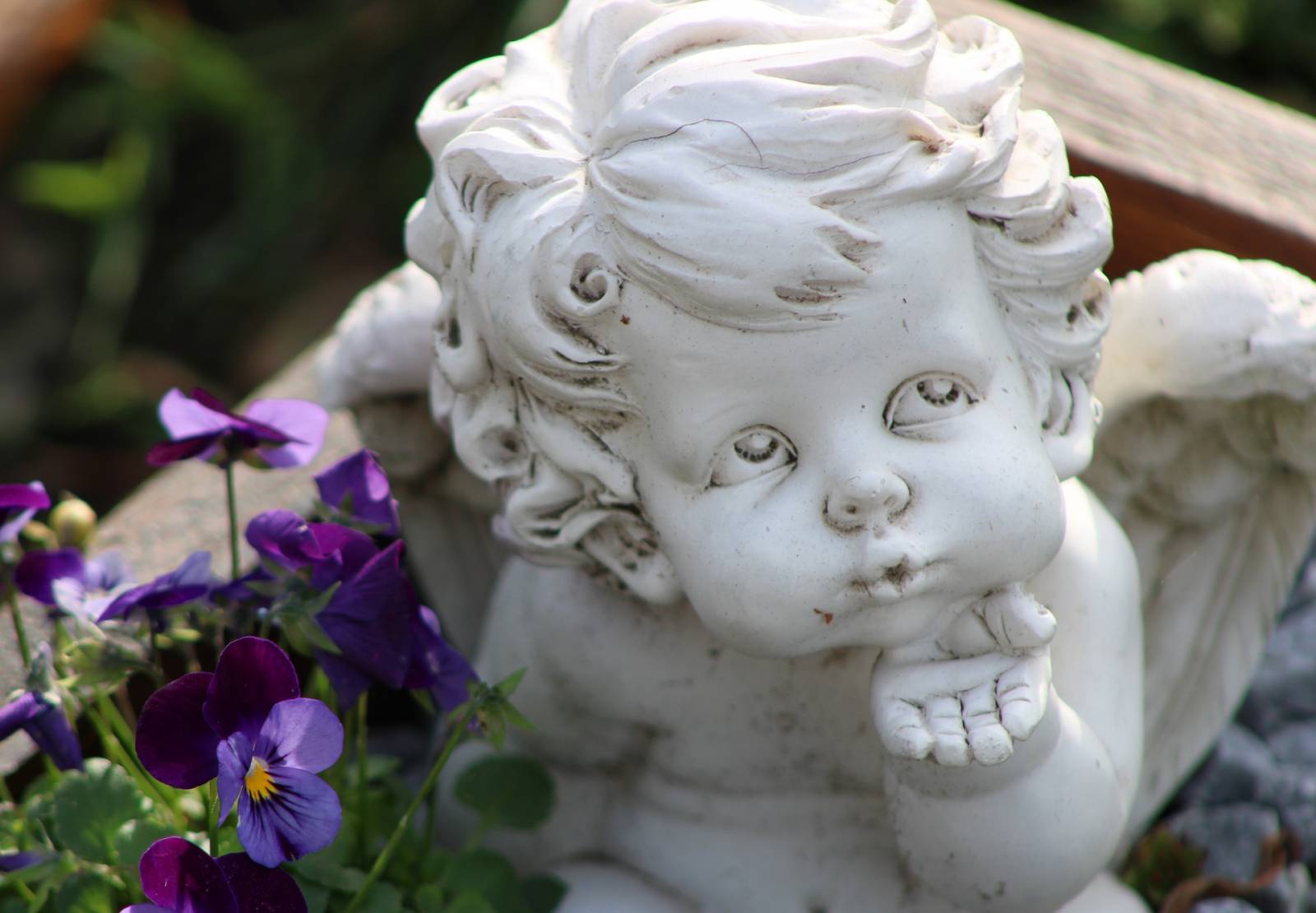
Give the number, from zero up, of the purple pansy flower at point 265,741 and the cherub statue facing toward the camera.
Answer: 2

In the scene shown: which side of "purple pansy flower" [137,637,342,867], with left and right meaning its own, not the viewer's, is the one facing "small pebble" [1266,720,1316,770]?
left

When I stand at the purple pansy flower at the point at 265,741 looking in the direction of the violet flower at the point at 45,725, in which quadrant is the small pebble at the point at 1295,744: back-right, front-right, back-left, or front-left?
back-right

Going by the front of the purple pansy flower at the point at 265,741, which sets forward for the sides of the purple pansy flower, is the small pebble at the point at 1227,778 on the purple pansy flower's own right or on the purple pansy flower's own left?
on the purple pansy flower's own left

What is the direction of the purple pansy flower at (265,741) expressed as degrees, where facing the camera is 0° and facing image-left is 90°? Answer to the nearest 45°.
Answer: approximately 0°
